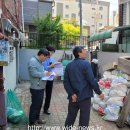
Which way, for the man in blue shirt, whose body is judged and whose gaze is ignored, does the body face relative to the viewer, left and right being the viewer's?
facing to the right of the viewer

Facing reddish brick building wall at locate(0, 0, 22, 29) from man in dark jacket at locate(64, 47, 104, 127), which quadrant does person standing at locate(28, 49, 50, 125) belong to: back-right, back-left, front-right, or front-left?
front-left

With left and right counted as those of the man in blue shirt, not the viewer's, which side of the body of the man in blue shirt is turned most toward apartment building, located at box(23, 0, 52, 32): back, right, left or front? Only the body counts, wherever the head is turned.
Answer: left

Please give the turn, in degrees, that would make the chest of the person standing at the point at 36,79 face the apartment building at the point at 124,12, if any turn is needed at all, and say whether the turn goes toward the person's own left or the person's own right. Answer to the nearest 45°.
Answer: approximately 45° to the person's own left

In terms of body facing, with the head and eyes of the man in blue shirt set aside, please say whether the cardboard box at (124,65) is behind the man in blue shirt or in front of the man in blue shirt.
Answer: in front

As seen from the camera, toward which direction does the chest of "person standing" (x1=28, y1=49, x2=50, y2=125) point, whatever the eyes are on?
to the viewer's right

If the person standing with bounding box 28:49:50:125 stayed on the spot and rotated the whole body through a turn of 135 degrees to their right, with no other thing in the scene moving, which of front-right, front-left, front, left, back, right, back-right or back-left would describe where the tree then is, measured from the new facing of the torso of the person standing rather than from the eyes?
back-right

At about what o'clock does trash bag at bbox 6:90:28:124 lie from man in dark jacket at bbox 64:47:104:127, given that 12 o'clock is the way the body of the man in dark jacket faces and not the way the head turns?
The trash bag is roughly at 9 o'clock from the man in dark jacket.
